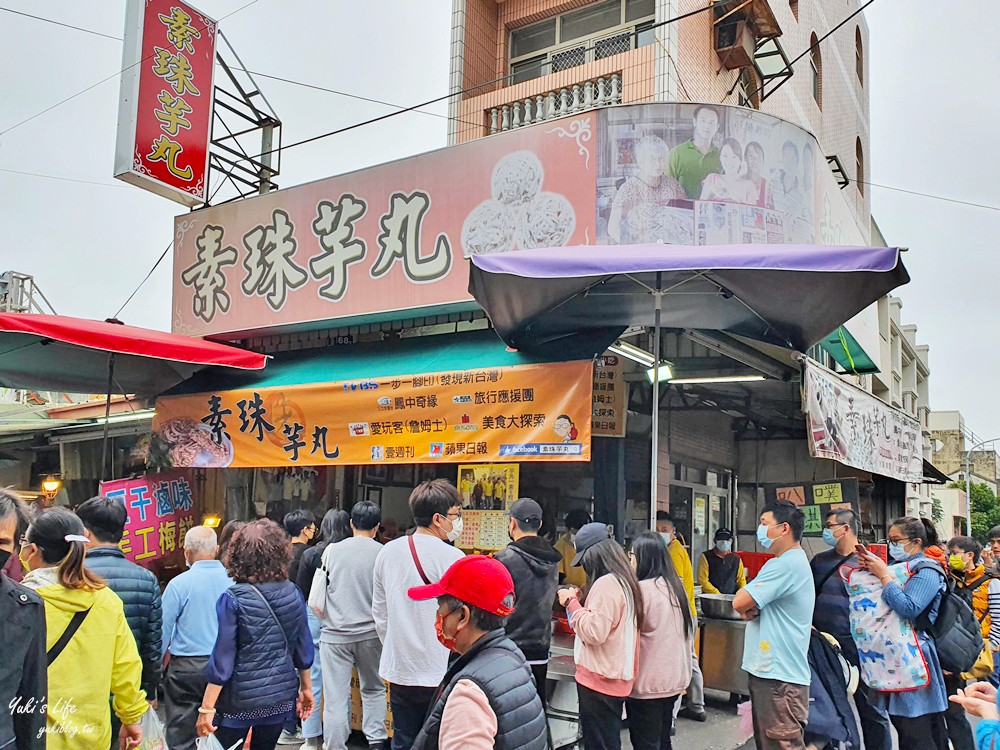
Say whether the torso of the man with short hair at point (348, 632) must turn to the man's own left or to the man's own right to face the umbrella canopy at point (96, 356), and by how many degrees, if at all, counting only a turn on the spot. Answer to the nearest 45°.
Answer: approximately 45° to the man's own left

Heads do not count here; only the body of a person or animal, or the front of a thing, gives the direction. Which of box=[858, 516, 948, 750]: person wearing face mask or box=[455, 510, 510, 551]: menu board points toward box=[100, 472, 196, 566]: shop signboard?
the person wearing face mask

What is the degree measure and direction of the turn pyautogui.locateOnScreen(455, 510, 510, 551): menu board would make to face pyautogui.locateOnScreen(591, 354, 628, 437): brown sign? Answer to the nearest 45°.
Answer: approximately 135° to its left

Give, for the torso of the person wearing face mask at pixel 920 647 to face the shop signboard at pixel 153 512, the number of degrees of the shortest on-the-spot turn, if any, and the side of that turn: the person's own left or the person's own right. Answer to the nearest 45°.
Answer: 0° — they already face it

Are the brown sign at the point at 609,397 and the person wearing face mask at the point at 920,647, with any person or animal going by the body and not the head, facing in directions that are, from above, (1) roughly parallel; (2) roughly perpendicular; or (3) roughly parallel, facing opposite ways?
roughly perpendicular

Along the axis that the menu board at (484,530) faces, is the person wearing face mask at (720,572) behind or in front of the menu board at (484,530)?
behind

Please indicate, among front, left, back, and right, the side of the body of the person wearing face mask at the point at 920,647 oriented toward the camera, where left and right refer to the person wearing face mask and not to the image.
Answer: left

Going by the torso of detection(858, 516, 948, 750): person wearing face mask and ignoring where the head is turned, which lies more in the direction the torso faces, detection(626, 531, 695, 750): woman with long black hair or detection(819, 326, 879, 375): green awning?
the woman with long black hair

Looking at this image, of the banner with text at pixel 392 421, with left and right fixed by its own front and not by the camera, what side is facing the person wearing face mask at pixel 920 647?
left
